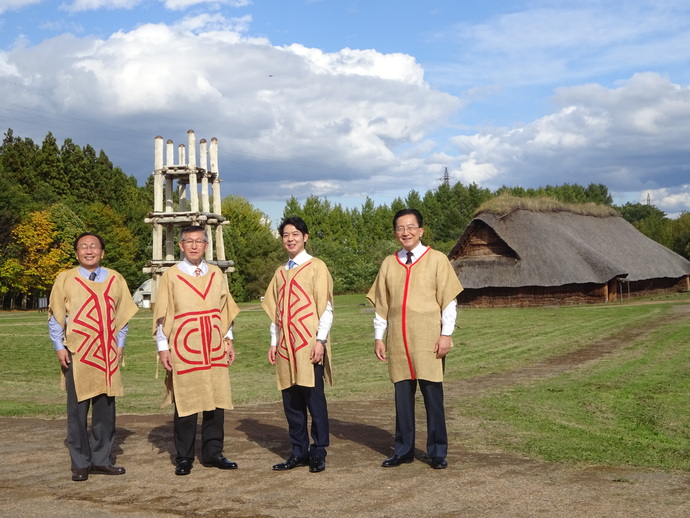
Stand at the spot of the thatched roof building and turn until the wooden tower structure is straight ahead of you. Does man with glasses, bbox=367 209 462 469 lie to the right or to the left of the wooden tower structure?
left

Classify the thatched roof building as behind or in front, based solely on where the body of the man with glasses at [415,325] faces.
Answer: behind

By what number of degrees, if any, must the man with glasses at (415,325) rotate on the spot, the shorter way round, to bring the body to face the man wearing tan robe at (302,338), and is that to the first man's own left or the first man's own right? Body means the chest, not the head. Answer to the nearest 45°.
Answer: approximately 90° to the first man's own right

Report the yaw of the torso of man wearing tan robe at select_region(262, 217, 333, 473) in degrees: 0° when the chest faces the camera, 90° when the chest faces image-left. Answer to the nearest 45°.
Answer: approximately 45°

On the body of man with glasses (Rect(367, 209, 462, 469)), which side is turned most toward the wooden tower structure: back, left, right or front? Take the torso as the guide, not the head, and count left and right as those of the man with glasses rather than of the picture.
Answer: back

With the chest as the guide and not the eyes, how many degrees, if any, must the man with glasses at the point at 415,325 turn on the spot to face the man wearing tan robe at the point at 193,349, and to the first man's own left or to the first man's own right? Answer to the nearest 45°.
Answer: approximately 90° to the first man's own right

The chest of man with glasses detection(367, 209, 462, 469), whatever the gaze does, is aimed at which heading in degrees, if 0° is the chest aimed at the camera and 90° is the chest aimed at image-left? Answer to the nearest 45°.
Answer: approximately 0°

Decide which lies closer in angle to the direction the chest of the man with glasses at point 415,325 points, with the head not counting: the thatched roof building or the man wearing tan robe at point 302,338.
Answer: the man wearing tan robe

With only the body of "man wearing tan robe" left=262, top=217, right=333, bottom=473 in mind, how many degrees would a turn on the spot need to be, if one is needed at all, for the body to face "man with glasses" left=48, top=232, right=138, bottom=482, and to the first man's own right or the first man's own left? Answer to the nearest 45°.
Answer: approximately 45° to the first man's own right

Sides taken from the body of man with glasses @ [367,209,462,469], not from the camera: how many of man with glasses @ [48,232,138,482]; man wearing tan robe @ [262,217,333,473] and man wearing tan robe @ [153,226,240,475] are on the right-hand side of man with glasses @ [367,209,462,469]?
3
